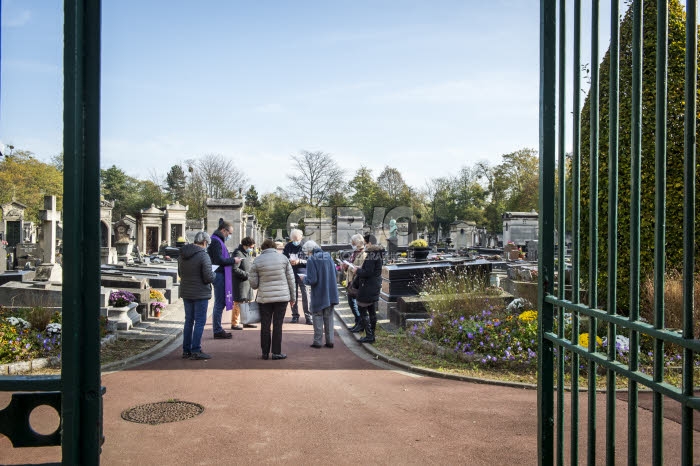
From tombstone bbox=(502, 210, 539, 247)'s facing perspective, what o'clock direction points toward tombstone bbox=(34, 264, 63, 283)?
tombstone bbox=(34, 264, 63, 283) is roughly at 1 o'clock from tombstone bbox=(502, 210, 539, 247).

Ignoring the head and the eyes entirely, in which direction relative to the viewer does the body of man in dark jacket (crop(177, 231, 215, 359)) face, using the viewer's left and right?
facing away from the viewer and to the right of the viewer

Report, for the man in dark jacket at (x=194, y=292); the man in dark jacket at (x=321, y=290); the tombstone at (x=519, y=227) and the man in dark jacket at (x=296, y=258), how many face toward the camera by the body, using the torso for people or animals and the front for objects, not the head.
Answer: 2

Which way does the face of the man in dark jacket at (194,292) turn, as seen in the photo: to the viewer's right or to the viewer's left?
to the viewer's right

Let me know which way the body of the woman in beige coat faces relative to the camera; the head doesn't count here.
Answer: away from the camera

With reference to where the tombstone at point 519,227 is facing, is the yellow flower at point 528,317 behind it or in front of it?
in front

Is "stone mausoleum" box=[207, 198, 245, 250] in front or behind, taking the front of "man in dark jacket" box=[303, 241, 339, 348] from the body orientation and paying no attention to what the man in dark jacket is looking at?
in front

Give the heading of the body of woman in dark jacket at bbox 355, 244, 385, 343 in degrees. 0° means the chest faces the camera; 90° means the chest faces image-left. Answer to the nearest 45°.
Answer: approximately 90°

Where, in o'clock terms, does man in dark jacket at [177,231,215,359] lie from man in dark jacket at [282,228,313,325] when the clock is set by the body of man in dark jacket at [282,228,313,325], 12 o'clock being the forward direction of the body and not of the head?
man in dark jacket at [177,231,215,359] is roughly at 1 o'clock from man in dark jacket at [282,228,313,325].

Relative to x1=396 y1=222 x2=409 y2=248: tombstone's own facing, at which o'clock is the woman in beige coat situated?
The woman in beige coat is roughly at 12 o'clock from the tombstone.

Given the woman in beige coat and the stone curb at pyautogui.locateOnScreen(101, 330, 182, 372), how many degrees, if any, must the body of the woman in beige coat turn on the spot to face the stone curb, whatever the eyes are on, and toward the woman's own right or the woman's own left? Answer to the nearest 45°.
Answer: approximately 90° to the woman's own left

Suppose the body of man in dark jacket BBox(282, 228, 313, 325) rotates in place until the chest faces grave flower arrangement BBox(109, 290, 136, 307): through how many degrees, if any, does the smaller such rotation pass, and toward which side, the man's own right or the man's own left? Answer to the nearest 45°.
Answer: approximately 90° to the man's own right

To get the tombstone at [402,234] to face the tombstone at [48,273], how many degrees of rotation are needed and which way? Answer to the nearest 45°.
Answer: approximately 45° to its right

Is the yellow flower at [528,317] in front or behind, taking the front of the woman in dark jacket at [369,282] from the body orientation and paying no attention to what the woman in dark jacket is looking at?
behind
